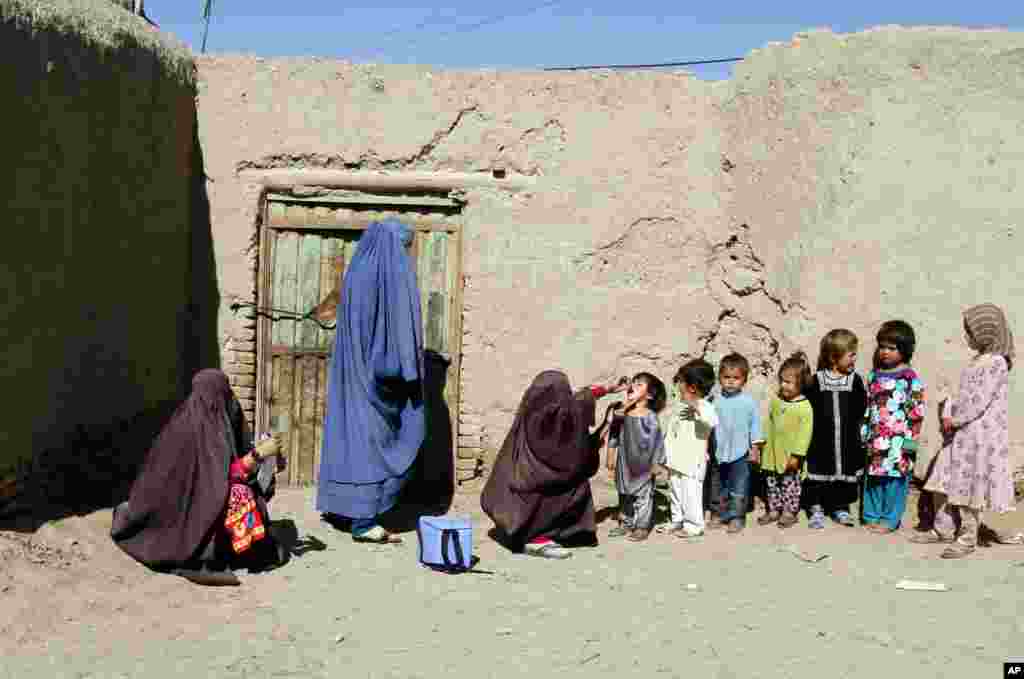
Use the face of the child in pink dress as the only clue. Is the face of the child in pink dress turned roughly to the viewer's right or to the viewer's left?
to the viewer's left

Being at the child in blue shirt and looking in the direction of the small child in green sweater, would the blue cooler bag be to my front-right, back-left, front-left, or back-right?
back-right

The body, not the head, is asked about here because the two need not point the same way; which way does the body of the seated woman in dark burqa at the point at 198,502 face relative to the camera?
to the viewer's right

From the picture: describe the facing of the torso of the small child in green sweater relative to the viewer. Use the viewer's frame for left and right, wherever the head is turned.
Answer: facing the viewer and to the left of the viewer

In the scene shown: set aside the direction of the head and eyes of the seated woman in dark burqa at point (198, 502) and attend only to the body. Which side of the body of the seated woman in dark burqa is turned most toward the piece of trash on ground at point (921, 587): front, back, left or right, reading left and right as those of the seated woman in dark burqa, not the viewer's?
front

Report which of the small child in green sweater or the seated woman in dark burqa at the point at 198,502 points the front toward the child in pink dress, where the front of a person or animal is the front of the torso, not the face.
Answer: the seated woman in dark burqa
